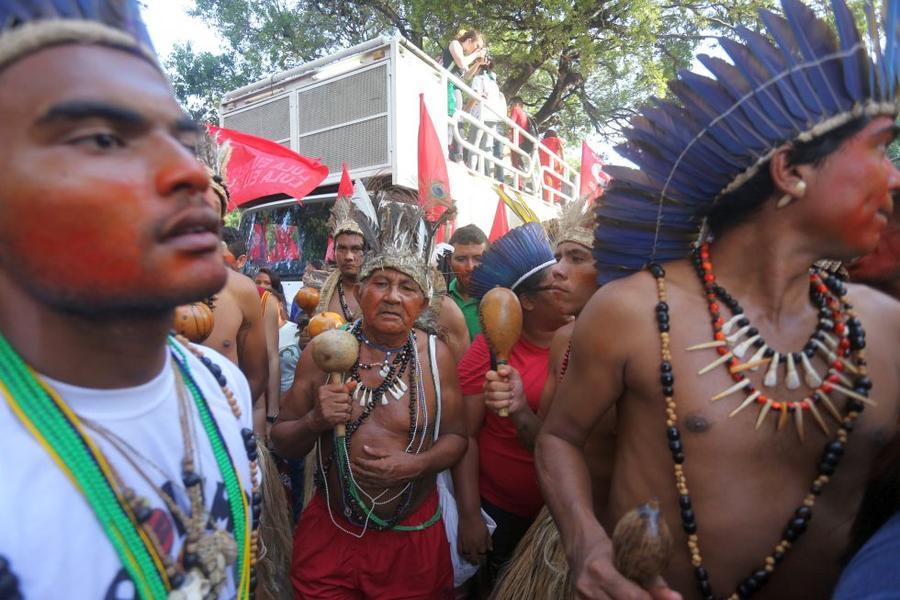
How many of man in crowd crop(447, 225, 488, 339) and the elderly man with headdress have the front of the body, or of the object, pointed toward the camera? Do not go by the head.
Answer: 2

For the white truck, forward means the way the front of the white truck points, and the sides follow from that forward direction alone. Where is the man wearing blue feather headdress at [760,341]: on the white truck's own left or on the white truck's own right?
on the white truck's own left

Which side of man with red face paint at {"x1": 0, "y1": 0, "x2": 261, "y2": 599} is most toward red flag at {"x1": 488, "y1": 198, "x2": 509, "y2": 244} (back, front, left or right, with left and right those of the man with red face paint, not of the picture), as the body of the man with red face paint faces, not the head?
left

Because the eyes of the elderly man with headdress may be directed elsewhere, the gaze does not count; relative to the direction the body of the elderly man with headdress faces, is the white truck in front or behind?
behind

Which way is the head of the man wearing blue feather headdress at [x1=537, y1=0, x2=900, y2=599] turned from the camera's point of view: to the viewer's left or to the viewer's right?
to the viewer's right

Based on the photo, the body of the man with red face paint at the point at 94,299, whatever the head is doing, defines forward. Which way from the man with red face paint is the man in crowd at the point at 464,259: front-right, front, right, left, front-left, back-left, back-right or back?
left

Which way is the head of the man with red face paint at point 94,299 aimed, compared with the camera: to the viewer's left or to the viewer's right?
to the viewer's right

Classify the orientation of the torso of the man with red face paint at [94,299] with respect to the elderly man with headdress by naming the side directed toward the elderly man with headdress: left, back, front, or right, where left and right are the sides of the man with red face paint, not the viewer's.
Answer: left

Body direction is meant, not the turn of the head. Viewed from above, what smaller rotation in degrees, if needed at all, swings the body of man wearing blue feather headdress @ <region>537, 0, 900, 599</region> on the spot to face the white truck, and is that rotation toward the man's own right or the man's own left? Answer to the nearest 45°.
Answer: approximately 180°

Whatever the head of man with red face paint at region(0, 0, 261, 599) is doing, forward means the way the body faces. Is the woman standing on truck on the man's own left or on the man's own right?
on the man's own left

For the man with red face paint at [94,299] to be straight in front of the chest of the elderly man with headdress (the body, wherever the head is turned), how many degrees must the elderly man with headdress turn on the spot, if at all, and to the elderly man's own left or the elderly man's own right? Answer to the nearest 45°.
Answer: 0° — they already face them
